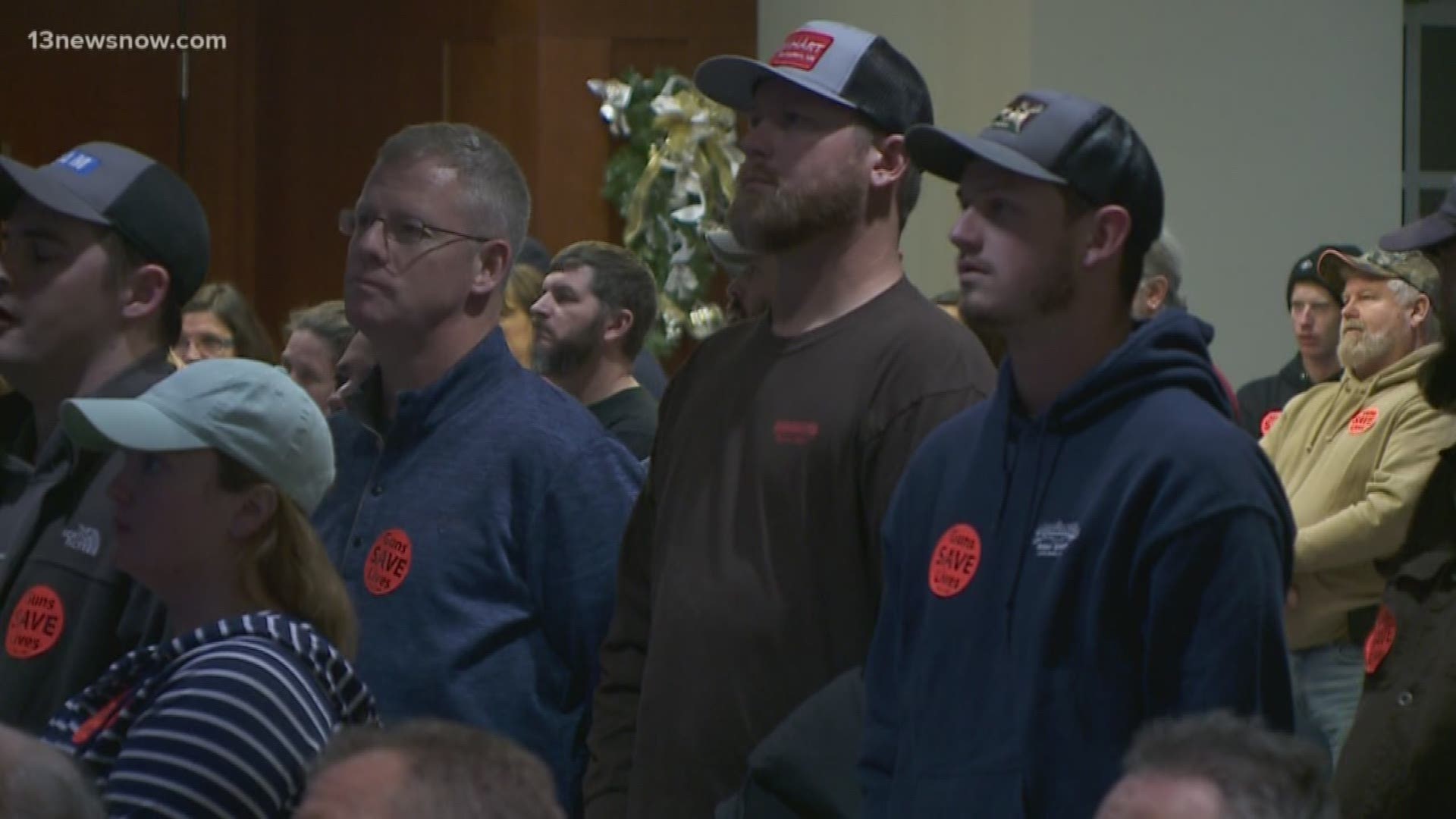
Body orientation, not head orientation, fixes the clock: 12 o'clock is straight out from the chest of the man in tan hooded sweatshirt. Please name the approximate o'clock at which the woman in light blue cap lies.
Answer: The woman in light blue cap is roughly at 11 o'clock from the man in tan hooded sweatshirt.

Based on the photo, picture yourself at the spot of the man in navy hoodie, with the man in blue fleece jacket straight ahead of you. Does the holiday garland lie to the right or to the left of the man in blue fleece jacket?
right

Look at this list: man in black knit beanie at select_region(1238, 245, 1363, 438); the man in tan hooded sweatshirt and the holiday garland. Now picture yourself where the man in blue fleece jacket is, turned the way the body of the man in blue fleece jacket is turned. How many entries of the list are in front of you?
0

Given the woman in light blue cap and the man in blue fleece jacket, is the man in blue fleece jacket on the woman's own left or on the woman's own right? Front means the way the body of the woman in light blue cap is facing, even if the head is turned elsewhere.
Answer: on the woman's own right

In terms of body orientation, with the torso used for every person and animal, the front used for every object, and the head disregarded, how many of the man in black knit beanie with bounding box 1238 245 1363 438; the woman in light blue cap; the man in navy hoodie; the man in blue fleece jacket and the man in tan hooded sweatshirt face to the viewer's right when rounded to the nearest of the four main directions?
0

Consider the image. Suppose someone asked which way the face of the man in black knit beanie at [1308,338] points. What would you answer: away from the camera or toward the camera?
toward the camera

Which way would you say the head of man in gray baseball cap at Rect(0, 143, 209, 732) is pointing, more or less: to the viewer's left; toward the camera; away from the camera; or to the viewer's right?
to the viewer's left

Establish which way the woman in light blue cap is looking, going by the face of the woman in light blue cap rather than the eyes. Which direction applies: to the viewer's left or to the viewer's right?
to the viewer's left

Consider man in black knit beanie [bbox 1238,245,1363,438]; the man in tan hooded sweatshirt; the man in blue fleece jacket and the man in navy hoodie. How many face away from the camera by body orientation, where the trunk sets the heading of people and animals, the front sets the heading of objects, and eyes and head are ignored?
0

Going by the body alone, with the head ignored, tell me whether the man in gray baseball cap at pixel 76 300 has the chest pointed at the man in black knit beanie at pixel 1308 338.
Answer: no

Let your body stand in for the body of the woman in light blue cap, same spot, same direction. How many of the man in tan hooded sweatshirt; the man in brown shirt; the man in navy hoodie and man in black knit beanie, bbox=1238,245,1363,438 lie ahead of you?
0

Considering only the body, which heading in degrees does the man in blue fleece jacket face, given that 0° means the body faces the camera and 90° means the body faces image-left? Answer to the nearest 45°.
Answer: approximately 45°

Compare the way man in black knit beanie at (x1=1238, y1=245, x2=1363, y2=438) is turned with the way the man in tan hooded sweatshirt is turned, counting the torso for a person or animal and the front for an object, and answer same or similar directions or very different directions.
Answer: same or similar directions

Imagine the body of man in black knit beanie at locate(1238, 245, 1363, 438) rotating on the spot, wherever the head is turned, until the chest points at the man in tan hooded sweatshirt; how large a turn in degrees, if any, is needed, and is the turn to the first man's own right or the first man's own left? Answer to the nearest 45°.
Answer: approximately 45° to the first man's own left

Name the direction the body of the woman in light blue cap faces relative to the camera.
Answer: to the viewer's left

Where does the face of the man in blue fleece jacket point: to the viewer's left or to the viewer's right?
to the viewer's left

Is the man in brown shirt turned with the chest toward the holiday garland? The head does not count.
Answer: no

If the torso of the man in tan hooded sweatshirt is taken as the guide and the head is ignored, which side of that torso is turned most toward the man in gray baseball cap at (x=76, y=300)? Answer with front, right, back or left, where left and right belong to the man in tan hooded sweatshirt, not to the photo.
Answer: front

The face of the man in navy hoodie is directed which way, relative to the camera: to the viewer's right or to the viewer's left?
to the viewer's left

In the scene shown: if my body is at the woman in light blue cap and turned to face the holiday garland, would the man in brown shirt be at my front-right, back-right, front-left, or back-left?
front-right
